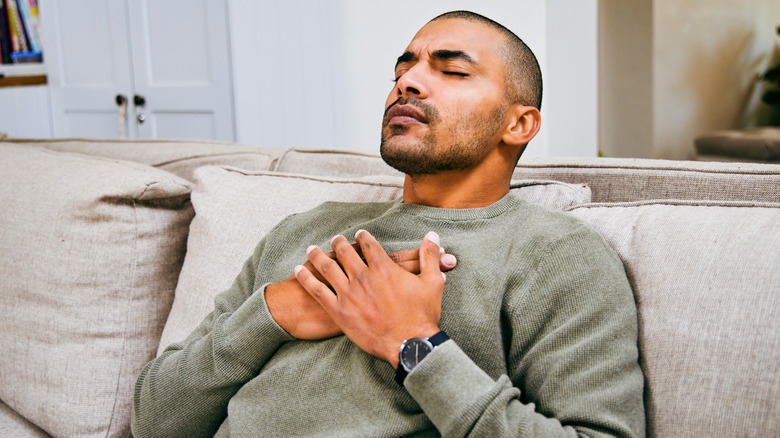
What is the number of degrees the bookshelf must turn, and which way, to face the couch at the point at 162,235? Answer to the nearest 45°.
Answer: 0° — it already faces it

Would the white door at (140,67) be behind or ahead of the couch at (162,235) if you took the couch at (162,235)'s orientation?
behind

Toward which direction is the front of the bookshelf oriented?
toward the camera

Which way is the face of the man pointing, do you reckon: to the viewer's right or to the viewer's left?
to the viewer's left

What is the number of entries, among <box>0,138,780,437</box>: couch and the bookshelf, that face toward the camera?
2

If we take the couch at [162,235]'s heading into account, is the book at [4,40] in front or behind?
behind

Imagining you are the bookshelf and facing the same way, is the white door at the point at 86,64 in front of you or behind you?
in front

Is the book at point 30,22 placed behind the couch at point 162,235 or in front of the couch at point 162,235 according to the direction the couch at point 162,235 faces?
behind

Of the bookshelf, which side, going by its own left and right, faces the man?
front

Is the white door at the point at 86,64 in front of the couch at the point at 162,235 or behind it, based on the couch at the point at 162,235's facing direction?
behind
